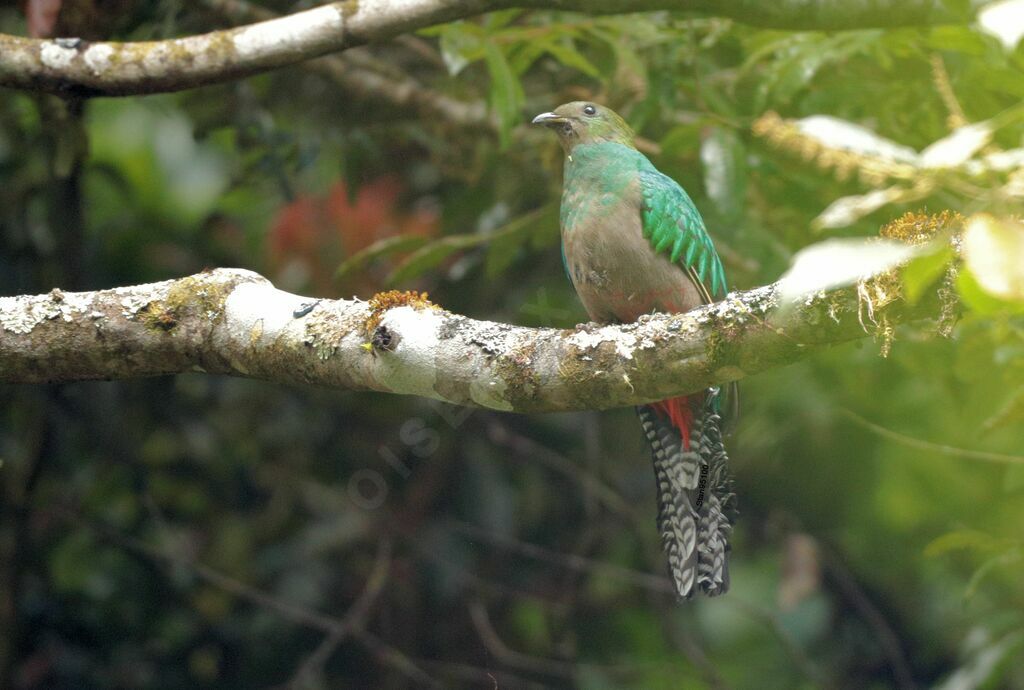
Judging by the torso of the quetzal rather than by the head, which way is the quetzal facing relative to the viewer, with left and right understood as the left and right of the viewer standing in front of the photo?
facing the viewer and to the left of the viewer

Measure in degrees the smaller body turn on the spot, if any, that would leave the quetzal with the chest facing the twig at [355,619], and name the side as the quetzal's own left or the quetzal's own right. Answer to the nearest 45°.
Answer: approximately 90° to the quetzal's own right

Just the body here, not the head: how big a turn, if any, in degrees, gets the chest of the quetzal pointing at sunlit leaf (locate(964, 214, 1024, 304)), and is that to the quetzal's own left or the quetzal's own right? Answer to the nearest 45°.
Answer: approximately 45° to the quetzal's own left
